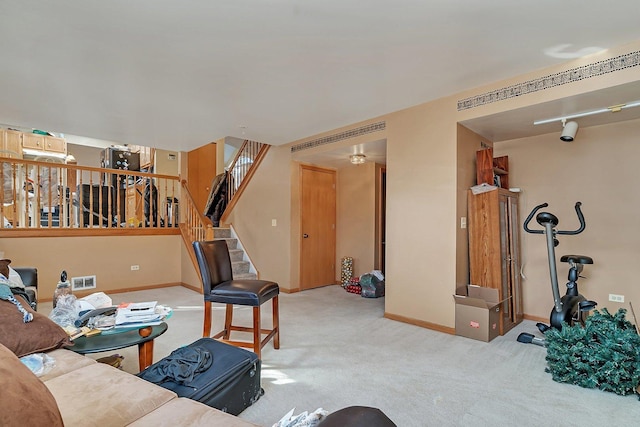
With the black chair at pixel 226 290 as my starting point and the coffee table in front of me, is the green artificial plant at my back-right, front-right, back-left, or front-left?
back-left

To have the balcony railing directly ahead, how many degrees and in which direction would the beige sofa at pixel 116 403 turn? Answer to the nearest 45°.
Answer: approximately 45° to its left

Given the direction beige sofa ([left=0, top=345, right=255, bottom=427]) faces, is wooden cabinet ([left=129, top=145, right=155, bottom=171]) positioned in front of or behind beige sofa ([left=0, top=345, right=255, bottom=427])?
in front

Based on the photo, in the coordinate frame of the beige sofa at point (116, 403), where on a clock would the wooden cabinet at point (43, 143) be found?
The wooden cabinet is roughly at 10 o'clock from the beige sofa.

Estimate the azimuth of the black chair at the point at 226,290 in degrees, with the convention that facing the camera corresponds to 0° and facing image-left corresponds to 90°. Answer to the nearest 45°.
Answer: approximately 315°

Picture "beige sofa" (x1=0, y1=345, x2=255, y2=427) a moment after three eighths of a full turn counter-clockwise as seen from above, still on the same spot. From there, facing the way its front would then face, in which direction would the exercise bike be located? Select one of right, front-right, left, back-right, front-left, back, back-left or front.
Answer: back

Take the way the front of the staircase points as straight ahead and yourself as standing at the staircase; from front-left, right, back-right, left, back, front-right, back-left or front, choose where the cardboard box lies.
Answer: front

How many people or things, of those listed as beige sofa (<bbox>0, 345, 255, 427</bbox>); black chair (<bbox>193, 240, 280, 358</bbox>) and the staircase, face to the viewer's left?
0

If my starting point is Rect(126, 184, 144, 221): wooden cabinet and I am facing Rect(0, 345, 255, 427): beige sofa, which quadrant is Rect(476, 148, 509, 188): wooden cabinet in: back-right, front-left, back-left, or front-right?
front-left

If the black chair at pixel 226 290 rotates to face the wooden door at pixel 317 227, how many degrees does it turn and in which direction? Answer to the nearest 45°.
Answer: approximately 90° to its left

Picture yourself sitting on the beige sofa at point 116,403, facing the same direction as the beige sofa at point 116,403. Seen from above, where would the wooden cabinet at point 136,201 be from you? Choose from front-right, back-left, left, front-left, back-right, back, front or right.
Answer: front-left

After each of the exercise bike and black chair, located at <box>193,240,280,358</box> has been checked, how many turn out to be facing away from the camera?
0

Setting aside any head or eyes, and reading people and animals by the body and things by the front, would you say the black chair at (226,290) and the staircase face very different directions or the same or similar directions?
same or similar directions

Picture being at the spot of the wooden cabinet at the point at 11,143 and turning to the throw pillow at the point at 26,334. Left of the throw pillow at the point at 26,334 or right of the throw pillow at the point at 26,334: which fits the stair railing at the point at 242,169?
left

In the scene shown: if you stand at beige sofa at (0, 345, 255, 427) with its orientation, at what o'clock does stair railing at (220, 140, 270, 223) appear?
The stair railing is roughly at 11 o'clock from the beige sofa.

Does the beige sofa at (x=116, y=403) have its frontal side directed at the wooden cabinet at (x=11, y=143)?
no

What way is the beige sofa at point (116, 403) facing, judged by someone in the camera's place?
facing away from the viewer and to the right of the viewer

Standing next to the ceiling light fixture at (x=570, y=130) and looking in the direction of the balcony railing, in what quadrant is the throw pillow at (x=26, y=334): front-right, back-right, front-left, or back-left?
front-left

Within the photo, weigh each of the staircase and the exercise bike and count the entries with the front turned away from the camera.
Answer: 0
